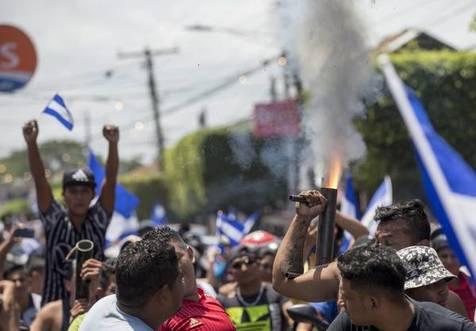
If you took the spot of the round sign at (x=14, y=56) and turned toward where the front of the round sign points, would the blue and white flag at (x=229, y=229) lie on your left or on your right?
on your left

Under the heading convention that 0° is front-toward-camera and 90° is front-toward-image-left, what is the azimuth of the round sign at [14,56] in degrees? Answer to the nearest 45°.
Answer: approximately 0°

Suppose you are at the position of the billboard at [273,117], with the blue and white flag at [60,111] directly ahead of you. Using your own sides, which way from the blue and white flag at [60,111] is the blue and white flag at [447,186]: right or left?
left

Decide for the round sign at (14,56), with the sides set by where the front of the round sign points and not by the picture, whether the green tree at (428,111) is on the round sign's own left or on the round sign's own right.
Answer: on the round sign's own left

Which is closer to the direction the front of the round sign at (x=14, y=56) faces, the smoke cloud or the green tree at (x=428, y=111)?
the smoke cloud

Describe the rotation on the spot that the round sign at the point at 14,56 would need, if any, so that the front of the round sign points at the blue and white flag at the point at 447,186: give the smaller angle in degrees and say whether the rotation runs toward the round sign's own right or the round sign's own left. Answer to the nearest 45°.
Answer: approximately 45° to the round sign's own left

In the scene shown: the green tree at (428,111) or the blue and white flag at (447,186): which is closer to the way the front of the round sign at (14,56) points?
the blue and white flag

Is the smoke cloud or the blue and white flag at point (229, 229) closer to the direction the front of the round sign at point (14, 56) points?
the smoke cloud
